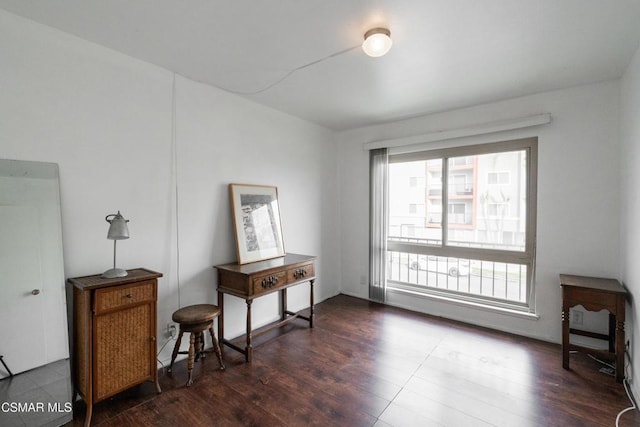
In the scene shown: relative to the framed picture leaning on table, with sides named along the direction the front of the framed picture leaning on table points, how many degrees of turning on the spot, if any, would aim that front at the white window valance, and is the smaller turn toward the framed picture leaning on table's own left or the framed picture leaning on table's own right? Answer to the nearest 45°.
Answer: approximately 45° to the framed picture leaning on table's own left

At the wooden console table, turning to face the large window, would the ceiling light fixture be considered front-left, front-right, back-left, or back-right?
front-right

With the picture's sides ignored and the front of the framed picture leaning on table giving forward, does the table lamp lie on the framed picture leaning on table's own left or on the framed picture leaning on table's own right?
on the framed picture leaning on table's own right

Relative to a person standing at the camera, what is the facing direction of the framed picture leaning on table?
facing the viewer and to the right of the viewer

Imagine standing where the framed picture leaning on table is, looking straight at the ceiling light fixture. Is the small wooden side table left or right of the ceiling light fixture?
left

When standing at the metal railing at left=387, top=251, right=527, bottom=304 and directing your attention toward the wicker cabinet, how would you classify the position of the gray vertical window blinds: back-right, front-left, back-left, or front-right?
front-right

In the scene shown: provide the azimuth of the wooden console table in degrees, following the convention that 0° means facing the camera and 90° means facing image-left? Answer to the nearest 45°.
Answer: approximately 315°

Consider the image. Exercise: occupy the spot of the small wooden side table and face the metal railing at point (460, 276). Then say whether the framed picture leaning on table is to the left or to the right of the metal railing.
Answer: left

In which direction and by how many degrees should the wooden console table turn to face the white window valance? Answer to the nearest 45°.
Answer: approximately 45° to its left

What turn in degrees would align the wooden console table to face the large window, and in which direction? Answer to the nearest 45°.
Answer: approximately 45° to its left

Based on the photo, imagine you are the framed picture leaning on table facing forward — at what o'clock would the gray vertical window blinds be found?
The gray vertical window blinds is roughly at 10 o'clock from the framed picture leaning on table.
